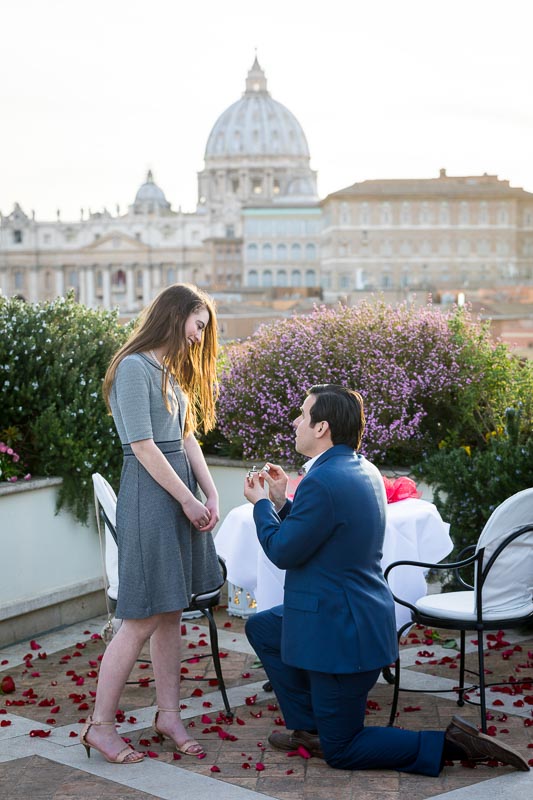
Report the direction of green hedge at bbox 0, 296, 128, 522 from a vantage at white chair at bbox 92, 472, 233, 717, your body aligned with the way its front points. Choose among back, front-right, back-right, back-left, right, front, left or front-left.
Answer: back-left

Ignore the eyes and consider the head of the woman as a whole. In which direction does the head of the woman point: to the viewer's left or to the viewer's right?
to the viewer's right

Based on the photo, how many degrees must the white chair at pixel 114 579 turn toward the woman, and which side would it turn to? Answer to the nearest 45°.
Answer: approximately 45° to its right

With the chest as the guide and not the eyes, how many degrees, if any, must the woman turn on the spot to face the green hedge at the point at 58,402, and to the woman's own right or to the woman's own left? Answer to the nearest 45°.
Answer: approximately 135° to the woman's own left

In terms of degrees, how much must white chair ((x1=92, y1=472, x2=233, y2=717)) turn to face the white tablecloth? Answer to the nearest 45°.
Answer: approximately 45° to its left

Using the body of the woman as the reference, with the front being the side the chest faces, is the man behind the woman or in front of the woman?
in front

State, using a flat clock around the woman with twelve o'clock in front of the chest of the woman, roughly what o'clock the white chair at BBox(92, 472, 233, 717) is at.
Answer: The white chair is roughly at 9 o'clock from the woman.

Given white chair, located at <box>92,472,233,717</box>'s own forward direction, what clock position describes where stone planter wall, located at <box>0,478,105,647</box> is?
The stone planter wall is roughly at 7 o'clock from the white chair.

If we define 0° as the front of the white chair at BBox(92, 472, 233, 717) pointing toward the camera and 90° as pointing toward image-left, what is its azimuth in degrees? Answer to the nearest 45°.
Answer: approximately 315°

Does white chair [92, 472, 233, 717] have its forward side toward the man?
yes

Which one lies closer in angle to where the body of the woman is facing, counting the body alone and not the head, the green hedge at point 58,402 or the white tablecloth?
the white tablecloth

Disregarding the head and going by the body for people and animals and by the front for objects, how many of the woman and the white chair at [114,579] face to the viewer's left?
0

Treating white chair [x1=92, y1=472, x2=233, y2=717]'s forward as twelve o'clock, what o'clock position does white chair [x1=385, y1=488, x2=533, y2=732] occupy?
white chair [x1=385, y1=488, x2=533, y2=732] is roughly at 11 o'clock from white chair [x1=92, y1=472, x2=233, y2=717].

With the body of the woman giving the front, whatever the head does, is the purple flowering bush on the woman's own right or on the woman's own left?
on the woman's own left
